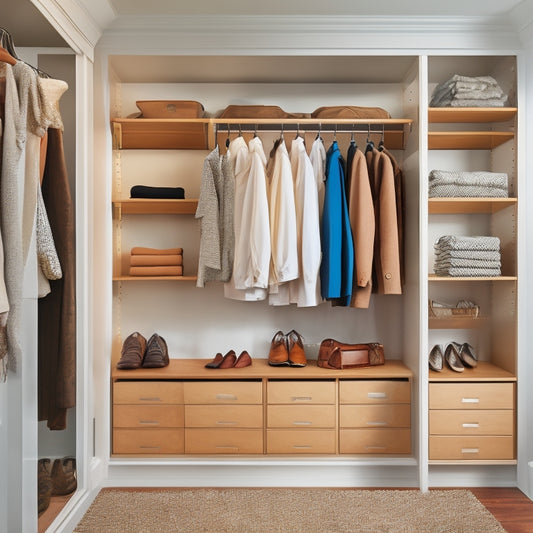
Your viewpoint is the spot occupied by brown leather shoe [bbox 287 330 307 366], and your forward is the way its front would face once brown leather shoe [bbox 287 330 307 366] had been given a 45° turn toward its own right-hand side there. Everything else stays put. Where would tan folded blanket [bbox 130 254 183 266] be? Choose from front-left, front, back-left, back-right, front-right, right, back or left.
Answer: front-right

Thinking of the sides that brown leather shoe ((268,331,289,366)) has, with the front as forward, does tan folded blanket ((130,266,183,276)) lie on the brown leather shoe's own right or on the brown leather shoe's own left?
on the brown leather shoe's own right

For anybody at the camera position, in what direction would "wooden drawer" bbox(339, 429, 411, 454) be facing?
facing the viewer

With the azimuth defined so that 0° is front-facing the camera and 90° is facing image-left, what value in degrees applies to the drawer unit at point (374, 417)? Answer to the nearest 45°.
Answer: approximately 0°

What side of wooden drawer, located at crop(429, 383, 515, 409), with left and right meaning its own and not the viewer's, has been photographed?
front

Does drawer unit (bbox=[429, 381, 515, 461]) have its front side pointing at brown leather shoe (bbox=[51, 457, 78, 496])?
no

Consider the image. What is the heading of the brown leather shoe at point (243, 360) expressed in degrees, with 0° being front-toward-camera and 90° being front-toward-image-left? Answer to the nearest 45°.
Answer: approximately 45°
